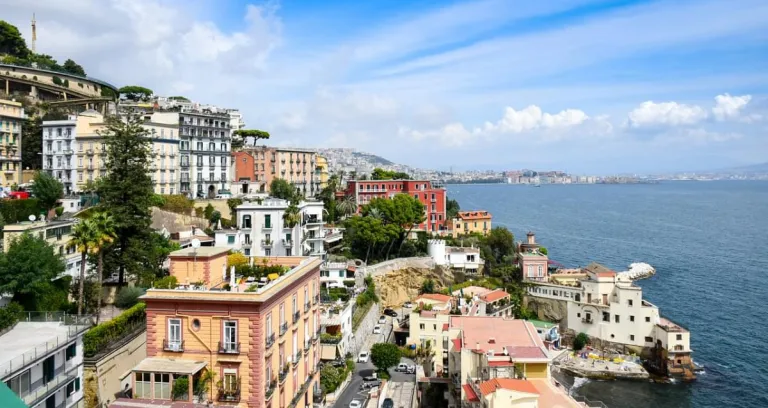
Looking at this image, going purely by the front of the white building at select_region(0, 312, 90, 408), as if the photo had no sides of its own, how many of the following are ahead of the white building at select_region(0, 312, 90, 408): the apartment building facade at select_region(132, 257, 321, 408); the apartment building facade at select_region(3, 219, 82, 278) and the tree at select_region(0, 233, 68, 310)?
1

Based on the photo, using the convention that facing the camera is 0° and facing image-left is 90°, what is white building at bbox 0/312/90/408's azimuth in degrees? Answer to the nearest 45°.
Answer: approximately 315°

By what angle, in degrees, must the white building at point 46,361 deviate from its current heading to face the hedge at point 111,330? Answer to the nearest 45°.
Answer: approximately 90° to its left

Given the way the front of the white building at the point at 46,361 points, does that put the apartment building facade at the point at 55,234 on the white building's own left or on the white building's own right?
on the white building's own left

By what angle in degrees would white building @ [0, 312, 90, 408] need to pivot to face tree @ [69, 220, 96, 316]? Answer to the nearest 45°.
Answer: approximately 135° to its left

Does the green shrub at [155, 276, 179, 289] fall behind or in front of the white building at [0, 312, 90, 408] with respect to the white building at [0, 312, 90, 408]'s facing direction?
in front

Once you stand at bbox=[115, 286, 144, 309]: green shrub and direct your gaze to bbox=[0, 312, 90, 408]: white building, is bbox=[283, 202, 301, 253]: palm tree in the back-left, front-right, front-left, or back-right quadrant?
back-left

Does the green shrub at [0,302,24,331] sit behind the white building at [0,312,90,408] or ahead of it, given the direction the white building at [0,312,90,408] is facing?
behind

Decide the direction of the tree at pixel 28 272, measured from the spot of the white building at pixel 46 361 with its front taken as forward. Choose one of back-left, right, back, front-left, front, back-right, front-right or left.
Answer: back-left

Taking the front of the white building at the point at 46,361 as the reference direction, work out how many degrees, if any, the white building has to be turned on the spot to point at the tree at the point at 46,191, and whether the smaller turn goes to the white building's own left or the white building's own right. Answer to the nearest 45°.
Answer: approximately 135° to the white building's own left

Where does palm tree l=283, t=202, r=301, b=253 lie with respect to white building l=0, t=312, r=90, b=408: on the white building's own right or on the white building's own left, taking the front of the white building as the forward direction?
on the white building's own left

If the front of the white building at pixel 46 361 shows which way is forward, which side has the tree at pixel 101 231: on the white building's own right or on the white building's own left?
on the white building's own left
